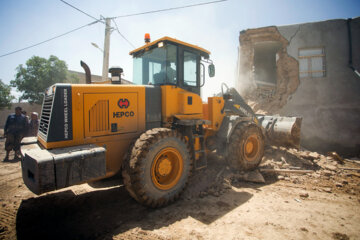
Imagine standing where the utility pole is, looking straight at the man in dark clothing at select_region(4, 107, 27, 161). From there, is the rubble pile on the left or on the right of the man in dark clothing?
left

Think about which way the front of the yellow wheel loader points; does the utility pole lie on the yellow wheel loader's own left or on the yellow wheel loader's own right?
on the yellow wheel loader's own left

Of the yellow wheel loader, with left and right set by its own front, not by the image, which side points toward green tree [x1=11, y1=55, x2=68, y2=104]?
left

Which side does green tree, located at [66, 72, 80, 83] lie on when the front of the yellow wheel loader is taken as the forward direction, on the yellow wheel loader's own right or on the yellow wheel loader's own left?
on the yellow wheel loader's own left

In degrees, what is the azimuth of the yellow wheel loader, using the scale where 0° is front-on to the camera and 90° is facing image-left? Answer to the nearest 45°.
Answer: approximately 225°

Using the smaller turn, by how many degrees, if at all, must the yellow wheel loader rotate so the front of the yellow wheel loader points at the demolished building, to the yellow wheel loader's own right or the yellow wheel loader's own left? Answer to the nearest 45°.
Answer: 0° — it already faces it

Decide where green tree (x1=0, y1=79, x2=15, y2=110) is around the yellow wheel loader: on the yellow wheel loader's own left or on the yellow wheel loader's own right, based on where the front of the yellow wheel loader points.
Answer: on the yellow wheel loader's own left
